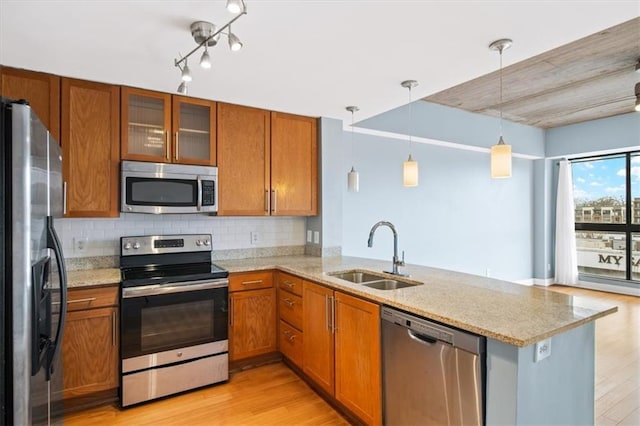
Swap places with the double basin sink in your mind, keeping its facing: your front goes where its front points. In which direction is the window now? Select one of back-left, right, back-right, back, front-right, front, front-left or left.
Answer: back

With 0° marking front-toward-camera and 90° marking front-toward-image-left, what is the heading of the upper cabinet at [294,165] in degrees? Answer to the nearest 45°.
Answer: approximately 315°

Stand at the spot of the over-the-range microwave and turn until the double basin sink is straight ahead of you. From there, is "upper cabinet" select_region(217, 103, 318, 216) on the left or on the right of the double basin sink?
left

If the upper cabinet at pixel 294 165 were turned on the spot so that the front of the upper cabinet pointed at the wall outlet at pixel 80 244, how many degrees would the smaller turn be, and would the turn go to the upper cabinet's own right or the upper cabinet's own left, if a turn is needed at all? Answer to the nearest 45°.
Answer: approximately 135° to the upper cabinet's own right
